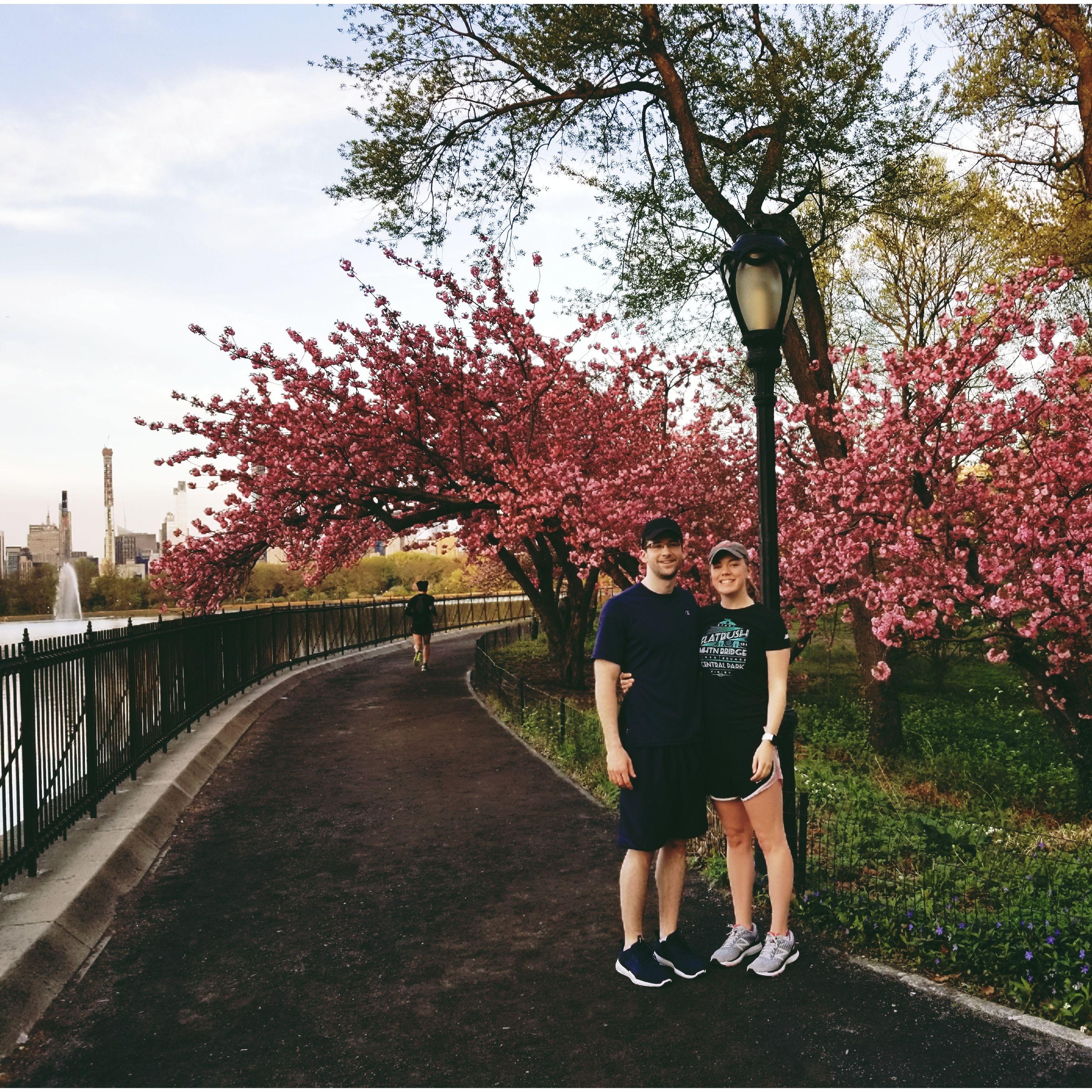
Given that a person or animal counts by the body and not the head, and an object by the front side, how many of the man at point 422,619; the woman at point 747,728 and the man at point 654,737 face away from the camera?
1

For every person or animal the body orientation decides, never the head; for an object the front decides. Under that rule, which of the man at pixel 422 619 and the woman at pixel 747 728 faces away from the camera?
the man

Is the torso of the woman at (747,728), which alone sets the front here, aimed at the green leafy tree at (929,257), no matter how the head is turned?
no

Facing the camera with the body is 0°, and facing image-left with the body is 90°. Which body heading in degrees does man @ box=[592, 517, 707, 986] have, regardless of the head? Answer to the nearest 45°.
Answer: approximately 315°

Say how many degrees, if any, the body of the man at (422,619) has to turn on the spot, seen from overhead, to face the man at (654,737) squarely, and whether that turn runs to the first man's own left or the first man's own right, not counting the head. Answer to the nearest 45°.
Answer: approximately 180°

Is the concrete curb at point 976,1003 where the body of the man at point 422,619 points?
no

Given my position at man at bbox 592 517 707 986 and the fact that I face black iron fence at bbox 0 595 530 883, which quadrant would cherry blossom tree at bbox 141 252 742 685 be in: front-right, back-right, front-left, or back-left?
front-right

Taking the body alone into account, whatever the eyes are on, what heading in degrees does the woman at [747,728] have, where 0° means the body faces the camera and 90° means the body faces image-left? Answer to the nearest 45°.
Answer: approximately 45°

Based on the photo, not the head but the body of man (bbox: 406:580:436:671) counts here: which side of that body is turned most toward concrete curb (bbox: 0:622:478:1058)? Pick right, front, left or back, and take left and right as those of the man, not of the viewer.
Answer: back

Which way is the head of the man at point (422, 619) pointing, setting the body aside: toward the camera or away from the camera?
away from the camera

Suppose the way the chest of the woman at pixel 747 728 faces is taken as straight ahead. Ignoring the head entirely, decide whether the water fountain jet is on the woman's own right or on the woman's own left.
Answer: on the woman's own right

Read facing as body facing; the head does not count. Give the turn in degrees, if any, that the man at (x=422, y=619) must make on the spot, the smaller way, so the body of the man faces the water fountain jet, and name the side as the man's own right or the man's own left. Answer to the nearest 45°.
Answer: approximately 45° to the man's own left

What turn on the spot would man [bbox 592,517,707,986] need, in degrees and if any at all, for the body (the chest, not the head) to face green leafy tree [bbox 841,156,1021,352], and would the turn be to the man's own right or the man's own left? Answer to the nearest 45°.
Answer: approximately 135° to the man's own left

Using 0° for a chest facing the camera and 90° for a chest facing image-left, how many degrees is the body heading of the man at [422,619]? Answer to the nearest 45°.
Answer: approximately 180°

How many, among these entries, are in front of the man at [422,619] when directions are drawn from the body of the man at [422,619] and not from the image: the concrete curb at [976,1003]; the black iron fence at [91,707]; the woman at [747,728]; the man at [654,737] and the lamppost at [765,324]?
0

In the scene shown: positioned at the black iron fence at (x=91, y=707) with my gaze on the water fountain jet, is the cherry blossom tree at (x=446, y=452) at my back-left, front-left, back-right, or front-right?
front-right
